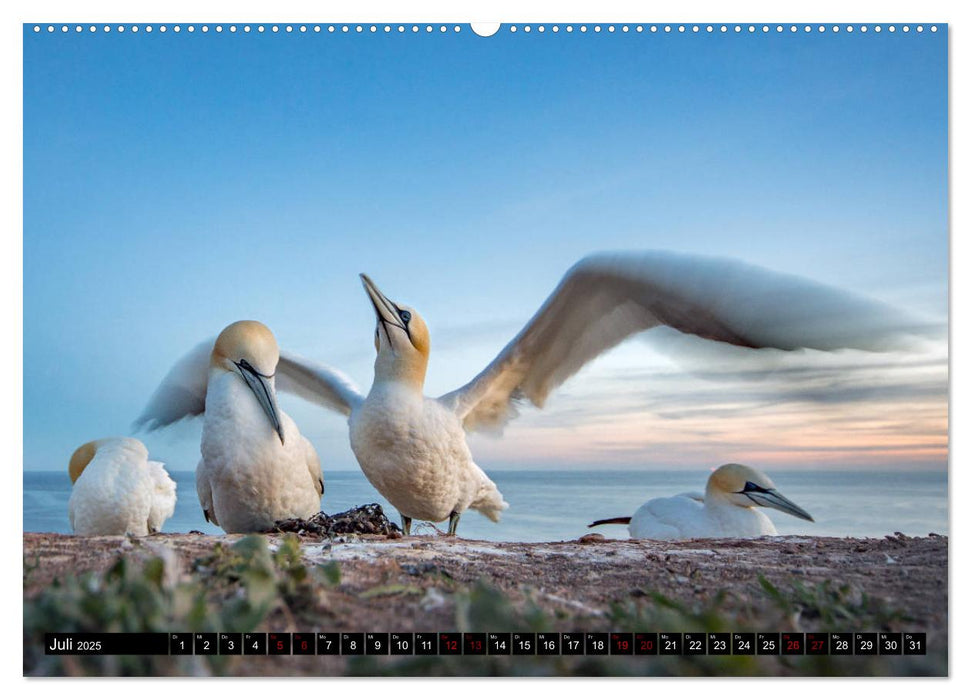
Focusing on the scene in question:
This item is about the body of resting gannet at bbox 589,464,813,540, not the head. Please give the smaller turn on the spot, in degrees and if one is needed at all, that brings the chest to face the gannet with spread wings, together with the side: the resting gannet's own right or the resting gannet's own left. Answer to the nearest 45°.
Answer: approximately 135° to the resting gannet's own right

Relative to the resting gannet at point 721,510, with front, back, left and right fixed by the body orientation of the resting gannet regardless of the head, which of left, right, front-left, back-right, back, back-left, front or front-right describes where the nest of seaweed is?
back-right

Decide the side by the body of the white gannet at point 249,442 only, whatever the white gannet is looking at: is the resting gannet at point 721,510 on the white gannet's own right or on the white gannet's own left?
on the white gannet's own left

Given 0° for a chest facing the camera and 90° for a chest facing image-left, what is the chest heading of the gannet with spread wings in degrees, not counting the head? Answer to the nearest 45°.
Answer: approximately 45°

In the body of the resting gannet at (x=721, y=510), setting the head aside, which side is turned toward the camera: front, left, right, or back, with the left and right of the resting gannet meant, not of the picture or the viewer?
right

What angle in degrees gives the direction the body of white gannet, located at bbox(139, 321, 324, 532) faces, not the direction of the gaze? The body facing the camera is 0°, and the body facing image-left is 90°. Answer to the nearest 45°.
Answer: approximately 0°

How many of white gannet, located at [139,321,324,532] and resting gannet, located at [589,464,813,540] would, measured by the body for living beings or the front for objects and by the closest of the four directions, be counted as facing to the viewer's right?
1

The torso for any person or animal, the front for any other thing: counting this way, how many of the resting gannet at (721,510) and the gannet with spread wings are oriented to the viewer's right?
1

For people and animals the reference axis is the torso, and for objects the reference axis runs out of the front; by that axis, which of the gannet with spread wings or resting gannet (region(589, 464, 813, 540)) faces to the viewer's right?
the resting gannet
